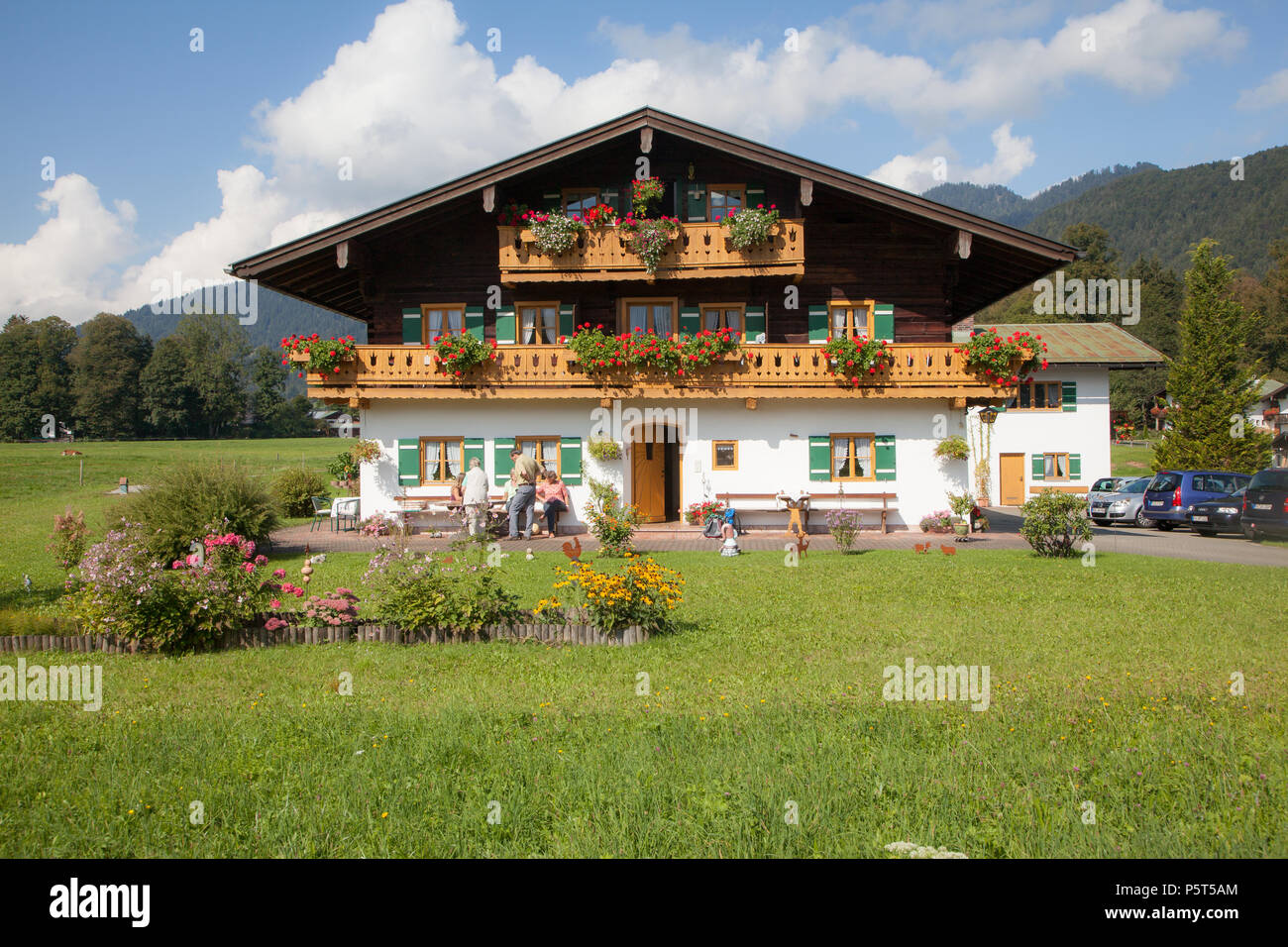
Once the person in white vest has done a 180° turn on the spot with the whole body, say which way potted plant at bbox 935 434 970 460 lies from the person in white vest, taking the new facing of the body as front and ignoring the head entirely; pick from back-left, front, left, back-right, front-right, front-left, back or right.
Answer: left

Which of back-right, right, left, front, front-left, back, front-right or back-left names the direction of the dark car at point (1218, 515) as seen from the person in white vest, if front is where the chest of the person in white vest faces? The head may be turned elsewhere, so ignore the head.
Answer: right

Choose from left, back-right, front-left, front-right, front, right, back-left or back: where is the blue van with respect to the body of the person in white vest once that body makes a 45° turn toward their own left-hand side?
back-right

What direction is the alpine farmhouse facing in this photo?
toward the camera

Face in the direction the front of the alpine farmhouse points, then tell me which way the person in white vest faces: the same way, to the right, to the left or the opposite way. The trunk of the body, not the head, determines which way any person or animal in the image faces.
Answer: the opposite way

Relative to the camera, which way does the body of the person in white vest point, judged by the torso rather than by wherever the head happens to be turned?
away from the camera

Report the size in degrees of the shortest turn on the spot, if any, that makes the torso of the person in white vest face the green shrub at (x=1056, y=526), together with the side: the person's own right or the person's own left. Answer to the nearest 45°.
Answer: approximately 135° to the person's own right

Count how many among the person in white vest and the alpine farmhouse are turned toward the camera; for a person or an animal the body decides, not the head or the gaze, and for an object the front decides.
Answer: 1

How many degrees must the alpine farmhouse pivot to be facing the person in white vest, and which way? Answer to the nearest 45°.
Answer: approximately 45° to its right

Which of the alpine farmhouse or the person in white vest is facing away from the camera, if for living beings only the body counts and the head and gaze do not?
the person in white vest

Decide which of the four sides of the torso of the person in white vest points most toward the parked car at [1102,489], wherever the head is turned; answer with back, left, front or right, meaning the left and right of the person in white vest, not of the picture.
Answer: right

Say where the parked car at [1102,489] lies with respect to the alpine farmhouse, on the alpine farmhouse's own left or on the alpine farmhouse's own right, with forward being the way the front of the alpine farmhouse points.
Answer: on the alpine farmhouse's own left

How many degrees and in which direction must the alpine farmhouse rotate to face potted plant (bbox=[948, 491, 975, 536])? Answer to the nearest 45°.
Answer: approximately 90° to its left

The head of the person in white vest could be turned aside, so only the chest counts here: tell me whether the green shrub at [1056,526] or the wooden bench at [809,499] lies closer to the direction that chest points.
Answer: the wooden bench
